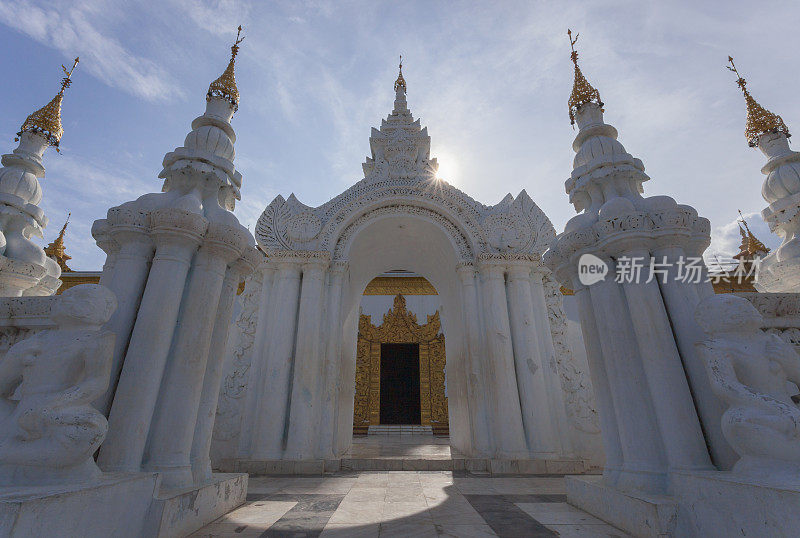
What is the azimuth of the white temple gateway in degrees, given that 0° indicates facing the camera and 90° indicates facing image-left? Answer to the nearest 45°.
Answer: approximately 0°
